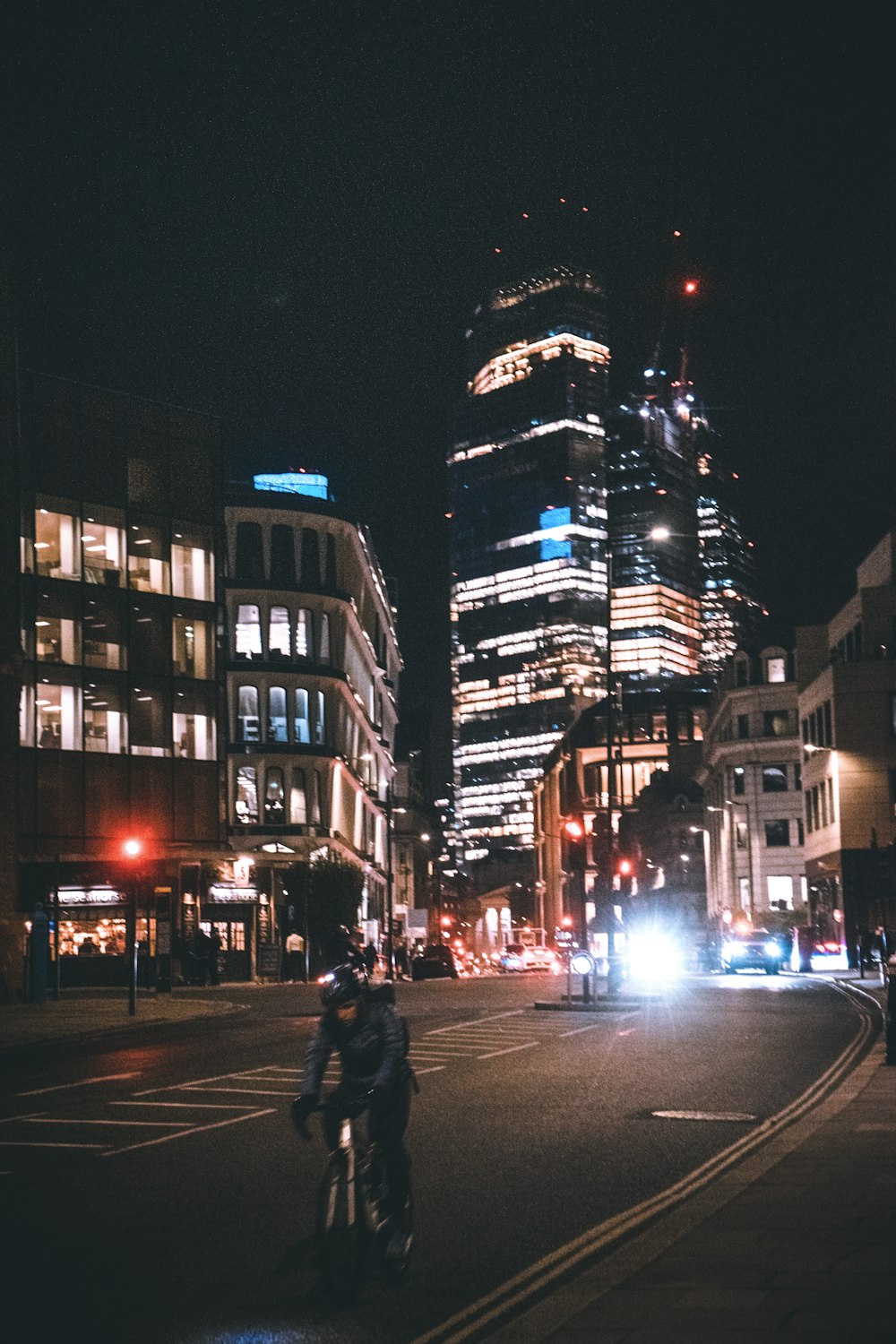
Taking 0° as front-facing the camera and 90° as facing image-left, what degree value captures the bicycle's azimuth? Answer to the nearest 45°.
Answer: approximately 45°
